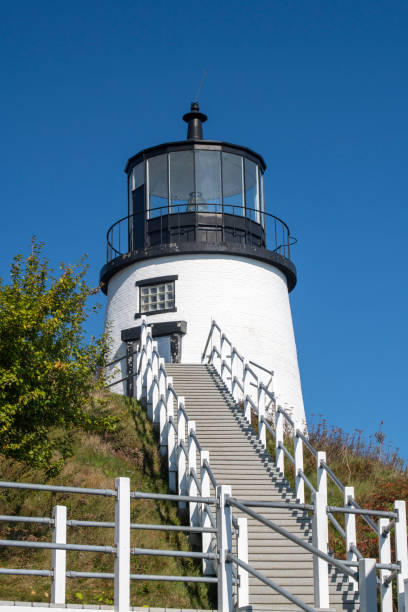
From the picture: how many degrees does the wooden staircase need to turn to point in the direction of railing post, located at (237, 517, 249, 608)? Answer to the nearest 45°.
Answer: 0° — it already faces it

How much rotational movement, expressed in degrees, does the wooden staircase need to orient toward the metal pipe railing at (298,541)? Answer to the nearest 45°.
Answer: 0° — it already faces it

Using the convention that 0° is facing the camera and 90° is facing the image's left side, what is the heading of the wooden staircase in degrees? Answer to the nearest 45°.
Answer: approximately 0°

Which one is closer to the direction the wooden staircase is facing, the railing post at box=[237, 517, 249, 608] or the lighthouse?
the railing post

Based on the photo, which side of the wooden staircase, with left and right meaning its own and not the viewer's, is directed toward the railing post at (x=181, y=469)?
right

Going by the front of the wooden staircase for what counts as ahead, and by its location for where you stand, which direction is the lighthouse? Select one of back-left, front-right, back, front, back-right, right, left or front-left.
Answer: back

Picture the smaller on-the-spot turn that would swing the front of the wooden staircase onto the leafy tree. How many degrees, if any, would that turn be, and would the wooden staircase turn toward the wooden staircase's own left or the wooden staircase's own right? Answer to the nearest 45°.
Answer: approximately 90° to the wooden staircase's own right

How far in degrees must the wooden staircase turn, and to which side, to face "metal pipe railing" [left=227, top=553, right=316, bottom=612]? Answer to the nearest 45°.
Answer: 0° — it already faces it
